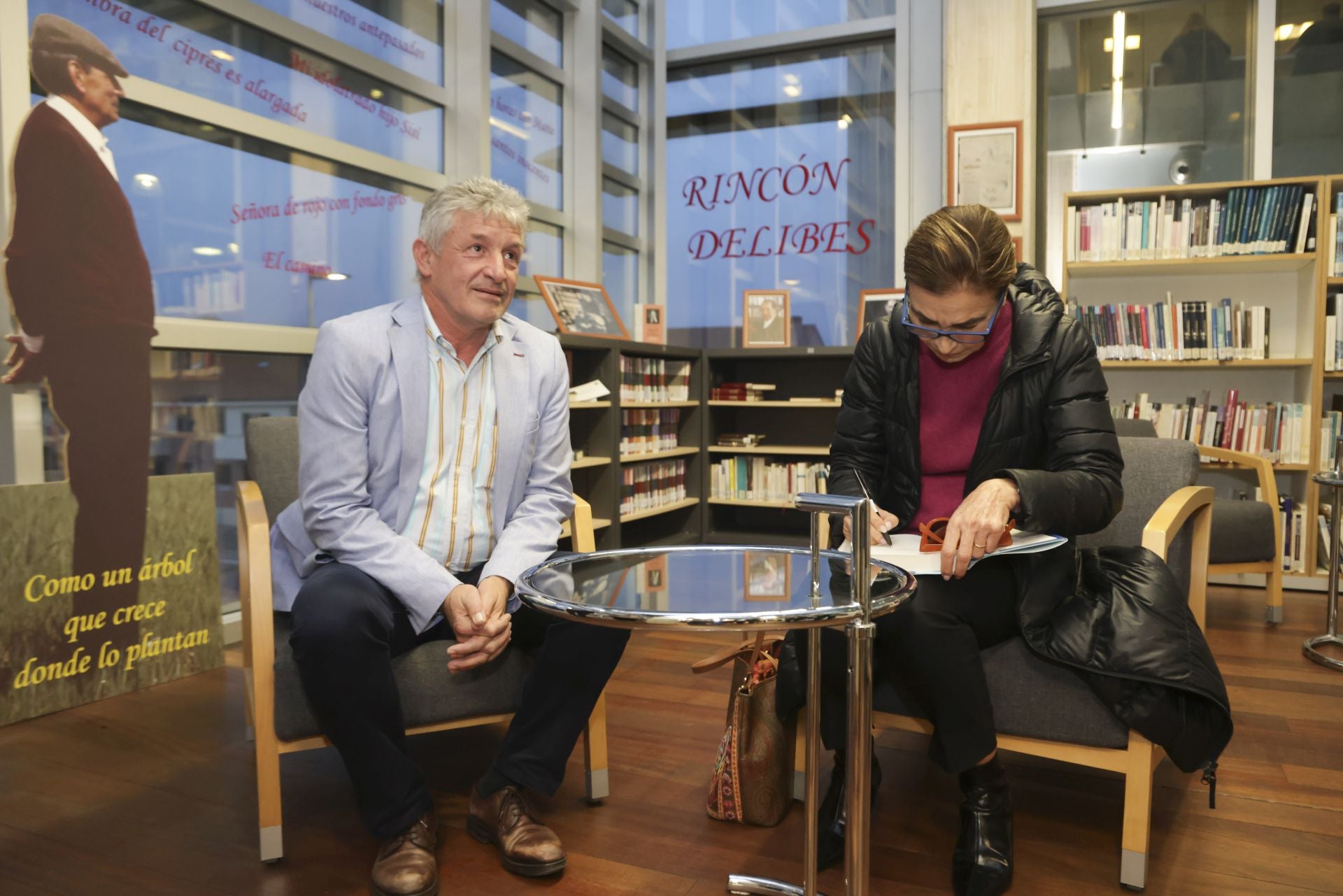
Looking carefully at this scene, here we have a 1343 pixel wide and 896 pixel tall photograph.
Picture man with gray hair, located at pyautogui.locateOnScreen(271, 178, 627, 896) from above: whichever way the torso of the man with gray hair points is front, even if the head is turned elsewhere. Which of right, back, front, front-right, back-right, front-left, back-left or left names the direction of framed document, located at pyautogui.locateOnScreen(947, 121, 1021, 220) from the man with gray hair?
left

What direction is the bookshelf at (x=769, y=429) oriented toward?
toward the camera

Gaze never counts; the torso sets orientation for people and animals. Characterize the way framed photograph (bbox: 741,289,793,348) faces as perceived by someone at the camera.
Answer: facing the viewer

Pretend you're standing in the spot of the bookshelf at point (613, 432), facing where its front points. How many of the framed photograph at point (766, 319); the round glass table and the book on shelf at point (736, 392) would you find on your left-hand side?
2

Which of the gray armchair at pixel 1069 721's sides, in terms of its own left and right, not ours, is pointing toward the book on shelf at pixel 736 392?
right

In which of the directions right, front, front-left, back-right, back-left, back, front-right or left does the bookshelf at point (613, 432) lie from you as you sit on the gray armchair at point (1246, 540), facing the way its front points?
back-right

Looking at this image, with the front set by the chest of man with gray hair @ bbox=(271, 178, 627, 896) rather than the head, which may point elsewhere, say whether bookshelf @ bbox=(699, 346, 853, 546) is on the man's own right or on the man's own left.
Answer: on the man's own left

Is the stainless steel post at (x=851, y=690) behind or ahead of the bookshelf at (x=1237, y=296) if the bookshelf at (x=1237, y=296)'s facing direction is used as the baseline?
ahead

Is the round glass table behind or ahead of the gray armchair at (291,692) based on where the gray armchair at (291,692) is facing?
ahead

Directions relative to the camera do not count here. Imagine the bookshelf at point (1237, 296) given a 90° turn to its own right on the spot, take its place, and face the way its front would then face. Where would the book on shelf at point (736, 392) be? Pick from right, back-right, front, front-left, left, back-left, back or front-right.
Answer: front

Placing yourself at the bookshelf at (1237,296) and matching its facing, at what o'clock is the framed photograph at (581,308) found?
The framed photograph is roughly at 2 o'clock from the bookshelf.

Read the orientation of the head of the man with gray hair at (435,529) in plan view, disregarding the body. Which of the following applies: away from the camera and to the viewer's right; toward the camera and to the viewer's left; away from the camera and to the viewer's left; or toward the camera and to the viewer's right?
toward the camera and to the viewer's right

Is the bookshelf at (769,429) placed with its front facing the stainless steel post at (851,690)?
yes

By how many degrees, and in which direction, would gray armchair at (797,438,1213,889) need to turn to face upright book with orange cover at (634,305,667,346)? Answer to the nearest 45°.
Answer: approximately 90° to its right

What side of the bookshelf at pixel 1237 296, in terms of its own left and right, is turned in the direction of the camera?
front

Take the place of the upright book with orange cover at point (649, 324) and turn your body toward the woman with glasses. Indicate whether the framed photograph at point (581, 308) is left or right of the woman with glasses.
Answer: right
